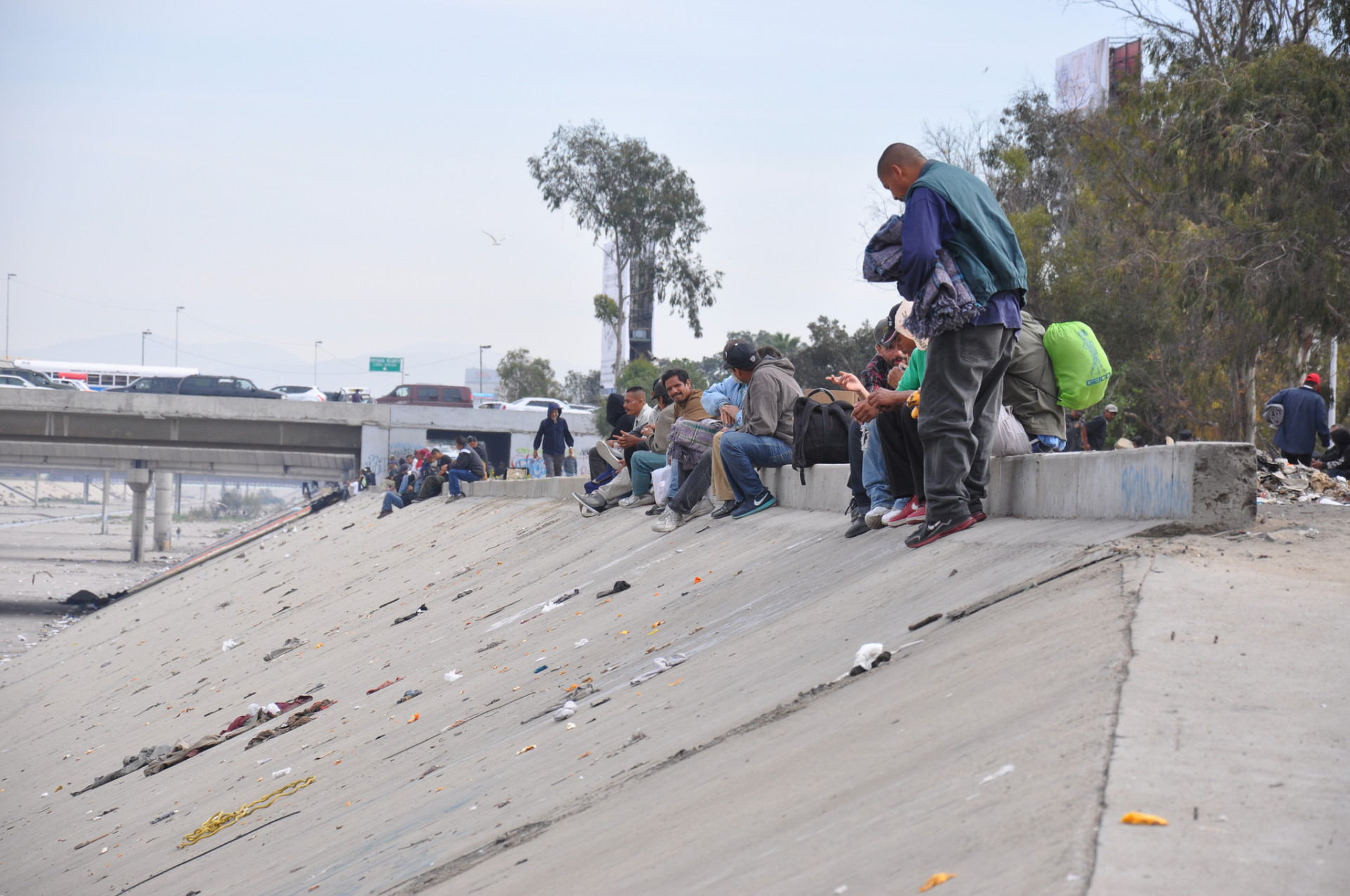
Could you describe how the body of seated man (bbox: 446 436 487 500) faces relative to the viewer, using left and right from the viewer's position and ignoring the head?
facing to the left of the viewer

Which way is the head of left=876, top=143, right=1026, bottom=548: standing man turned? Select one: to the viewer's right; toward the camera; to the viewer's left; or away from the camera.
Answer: to the viewer's left

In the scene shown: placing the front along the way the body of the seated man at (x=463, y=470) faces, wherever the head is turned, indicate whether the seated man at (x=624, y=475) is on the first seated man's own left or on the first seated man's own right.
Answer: on the first seated man's own left

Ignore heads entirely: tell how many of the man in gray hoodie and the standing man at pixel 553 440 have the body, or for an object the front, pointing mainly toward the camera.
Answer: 1

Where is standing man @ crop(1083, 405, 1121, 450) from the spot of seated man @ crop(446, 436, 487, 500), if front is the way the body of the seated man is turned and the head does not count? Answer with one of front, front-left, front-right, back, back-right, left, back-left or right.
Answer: back-left

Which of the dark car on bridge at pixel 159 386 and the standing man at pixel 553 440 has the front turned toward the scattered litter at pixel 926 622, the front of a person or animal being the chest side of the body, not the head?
the standing man

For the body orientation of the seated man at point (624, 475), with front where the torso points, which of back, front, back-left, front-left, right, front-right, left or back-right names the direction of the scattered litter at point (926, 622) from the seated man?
left

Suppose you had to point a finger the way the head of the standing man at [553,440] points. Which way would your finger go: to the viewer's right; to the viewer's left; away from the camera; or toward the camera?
toward the camera

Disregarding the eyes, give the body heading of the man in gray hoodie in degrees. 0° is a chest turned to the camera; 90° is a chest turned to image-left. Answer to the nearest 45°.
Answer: approximately 90°

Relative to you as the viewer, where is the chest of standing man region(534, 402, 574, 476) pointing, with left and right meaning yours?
facing the viewer

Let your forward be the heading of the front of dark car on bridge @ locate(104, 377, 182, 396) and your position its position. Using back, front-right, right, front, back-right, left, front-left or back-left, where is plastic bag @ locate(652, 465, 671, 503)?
left

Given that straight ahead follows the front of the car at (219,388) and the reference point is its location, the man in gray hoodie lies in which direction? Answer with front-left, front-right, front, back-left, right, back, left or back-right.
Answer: right

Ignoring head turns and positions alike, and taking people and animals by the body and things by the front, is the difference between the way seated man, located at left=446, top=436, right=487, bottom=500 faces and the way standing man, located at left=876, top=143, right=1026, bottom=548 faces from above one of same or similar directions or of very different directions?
same or similar directions
